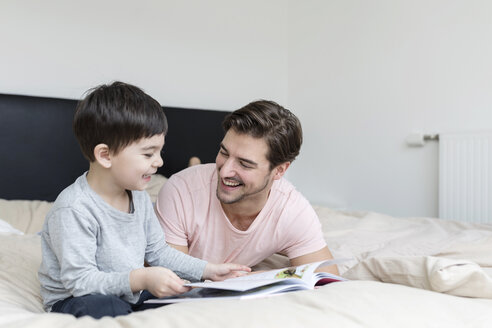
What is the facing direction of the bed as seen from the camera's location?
facing the viewer and to the right of the viewer

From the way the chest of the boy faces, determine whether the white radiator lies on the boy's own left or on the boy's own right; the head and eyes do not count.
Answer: on the boy's own left

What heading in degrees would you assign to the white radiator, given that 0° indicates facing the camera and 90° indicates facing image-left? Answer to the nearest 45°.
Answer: approximately 45°

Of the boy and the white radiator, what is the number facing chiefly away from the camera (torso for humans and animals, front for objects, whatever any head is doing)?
0

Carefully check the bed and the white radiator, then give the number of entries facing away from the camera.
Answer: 0

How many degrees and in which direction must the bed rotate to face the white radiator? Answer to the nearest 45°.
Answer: approximately 90° to its left
